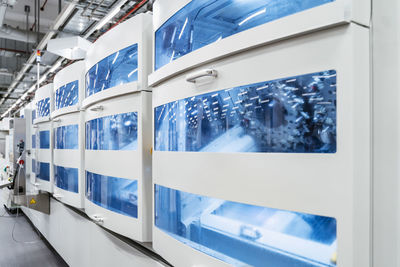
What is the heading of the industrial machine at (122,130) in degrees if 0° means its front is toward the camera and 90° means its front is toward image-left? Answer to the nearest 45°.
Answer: approximately 45°

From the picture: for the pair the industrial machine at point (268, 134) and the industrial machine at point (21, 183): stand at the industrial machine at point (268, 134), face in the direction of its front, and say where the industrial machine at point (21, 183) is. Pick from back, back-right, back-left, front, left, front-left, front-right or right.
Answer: right

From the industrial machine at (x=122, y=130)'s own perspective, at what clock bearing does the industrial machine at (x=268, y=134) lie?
the industrial machine at (x=268, y=134) is roughly at 10 o'clock from the industrial machine at (x=122, y=130).

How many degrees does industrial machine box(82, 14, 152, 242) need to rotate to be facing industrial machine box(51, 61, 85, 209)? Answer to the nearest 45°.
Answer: approximately 135° to its right

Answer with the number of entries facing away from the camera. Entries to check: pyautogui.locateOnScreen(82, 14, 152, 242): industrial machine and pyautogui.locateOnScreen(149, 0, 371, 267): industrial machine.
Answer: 0

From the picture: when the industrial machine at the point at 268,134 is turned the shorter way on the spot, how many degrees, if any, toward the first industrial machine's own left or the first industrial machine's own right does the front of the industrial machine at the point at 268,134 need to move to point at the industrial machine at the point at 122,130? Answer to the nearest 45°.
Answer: approximately 90° to the first industrial machine's own right

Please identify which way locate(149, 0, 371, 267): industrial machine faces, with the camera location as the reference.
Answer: facing the viewer and to the left of the viewer

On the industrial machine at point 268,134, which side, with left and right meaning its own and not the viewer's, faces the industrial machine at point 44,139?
right
